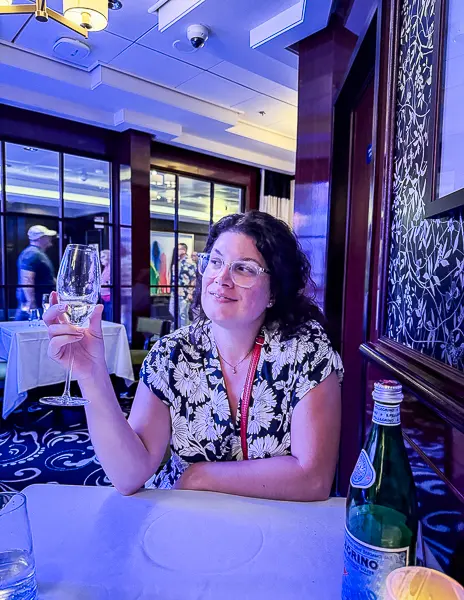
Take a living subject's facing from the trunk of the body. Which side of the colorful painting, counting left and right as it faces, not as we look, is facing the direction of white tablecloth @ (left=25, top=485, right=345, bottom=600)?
front

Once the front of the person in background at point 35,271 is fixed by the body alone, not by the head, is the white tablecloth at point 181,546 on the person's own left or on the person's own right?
on the person's own right

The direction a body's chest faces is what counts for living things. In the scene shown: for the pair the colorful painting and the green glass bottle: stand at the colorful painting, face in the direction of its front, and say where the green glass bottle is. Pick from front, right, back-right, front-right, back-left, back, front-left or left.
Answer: front

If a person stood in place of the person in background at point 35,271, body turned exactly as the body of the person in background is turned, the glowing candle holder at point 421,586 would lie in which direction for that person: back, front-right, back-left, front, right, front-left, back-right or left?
right

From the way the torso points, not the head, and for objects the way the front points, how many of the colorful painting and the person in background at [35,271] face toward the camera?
1

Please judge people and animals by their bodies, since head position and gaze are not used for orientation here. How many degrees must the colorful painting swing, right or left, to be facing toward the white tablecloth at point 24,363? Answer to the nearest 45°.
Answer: approximately 45° to its right

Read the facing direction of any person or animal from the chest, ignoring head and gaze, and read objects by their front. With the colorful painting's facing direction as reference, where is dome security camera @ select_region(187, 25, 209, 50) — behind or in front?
in front

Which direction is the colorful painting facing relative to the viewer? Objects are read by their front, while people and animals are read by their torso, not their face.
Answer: toward the camera

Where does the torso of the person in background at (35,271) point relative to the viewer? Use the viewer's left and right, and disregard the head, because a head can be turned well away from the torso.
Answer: facing to the right of the viewer

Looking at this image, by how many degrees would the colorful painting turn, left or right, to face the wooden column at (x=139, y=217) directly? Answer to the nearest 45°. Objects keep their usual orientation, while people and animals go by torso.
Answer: approximately 45° to its right

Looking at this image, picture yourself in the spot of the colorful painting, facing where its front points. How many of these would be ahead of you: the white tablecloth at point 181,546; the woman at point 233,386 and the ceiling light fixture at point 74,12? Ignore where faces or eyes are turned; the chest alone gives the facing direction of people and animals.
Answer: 3

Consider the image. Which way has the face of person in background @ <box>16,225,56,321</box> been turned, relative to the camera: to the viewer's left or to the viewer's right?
to the viewer's right

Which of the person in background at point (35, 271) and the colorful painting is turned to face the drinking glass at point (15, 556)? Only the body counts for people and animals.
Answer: the colorful painting
